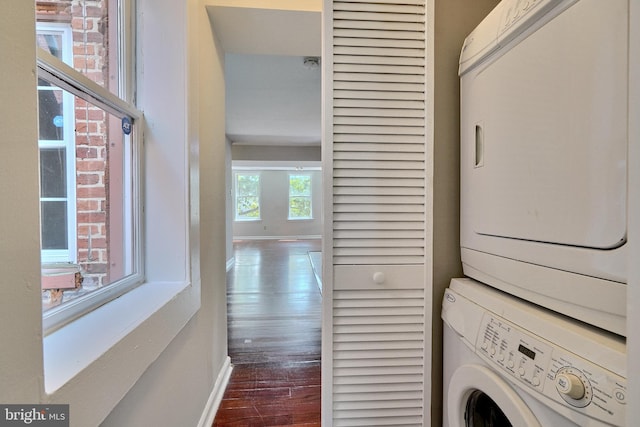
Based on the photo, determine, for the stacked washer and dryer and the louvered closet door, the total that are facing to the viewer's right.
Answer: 0

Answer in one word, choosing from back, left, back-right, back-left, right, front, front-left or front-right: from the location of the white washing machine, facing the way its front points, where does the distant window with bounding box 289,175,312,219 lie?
right

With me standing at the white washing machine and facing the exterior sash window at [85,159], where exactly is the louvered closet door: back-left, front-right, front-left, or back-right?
front-right

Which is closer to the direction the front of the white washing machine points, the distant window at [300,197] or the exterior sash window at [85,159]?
the exterior sash window

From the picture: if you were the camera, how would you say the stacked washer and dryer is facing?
facing the viewer and to the left of the viewer

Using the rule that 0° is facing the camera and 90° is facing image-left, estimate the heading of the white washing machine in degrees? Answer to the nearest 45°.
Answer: approximately 45°

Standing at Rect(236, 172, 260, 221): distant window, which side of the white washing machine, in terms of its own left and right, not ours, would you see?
right

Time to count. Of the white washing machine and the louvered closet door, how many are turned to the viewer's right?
0
